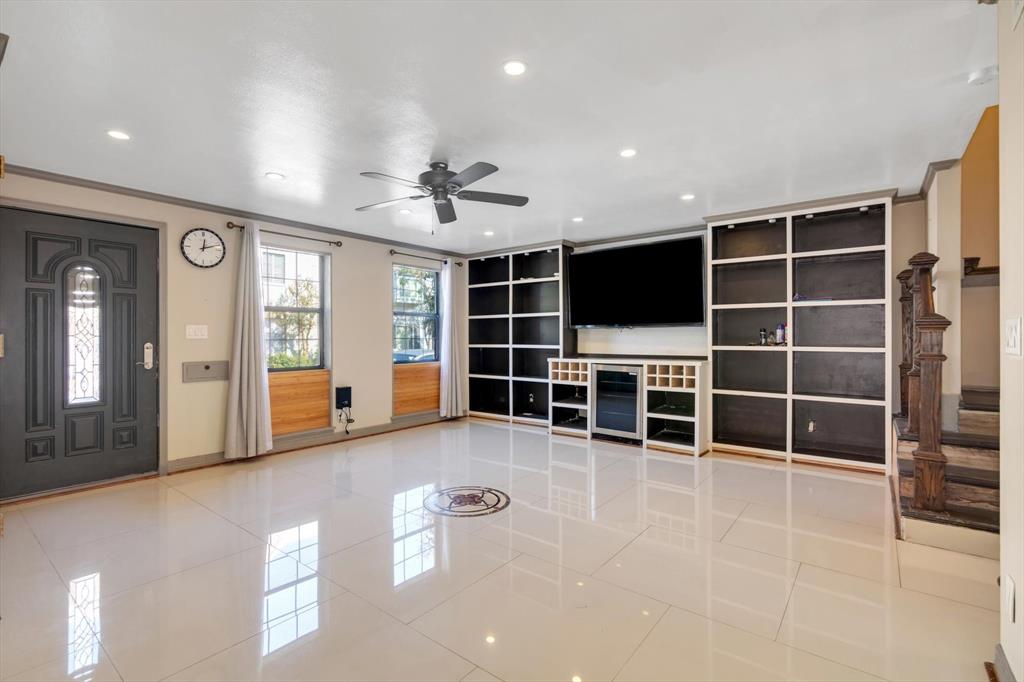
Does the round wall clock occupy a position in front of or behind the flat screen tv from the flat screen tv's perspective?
in front

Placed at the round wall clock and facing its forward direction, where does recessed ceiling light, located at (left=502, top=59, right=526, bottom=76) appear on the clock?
The recessed ceiling light is roughly at 1 o'clock from the round wall clock.

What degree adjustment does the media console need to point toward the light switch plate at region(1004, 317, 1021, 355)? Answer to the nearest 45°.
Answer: approximately 45° to its left

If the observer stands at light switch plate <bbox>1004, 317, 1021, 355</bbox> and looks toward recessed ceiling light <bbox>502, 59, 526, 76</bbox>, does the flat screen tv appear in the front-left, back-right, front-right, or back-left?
front-right

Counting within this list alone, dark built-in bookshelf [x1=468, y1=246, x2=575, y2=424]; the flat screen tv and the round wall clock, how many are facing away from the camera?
0

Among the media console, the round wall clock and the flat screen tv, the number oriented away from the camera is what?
0

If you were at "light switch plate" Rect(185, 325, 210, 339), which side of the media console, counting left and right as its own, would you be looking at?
front

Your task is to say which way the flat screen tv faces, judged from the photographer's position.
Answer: facing the viewer and to the left of the viewer

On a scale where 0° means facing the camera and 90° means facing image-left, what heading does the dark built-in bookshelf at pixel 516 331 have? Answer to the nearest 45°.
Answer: approximately 45°

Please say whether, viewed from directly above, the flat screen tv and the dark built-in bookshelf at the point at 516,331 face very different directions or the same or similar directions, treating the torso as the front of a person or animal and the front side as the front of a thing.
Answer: same or similar directions

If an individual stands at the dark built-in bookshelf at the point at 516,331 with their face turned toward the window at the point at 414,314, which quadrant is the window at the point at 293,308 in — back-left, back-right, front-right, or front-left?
front-left

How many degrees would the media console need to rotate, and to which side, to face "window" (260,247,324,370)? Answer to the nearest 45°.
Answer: approximately 45° to its right

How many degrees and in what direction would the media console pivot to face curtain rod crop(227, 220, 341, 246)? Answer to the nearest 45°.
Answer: approximately 45° to its right

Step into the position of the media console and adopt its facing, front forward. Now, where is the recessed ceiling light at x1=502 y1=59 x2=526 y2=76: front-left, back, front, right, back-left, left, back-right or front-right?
front-left

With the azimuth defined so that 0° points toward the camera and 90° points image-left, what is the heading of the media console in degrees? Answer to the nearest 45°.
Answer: approximately 45°
